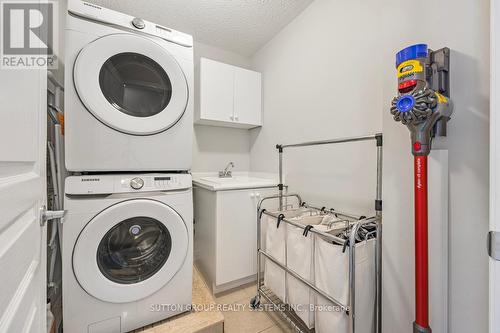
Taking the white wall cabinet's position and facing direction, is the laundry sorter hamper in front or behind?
in front

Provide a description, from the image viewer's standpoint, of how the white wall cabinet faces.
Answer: facing the viewer and to the right of the viewer

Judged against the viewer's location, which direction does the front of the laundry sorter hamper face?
facing the viewer and to the left of the viewer

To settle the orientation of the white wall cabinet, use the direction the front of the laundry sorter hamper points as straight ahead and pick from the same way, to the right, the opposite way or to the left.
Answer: to the left

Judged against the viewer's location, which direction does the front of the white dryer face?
facing the viewer

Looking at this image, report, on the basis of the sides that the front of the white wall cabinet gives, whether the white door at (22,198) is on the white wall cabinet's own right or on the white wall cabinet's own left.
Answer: on the white wall cabinet's own right

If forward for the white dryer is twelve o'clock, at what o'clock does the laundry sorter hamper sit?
The laundry sorter hamper is roughly at 10 o'clock from the white dryer.

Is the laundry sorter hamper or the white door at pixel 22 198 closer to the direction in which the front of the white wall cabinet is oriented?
the laundry sorter hamper

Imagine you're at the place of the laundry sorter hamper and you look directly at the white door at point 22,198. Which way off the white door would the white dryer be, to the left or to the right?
right

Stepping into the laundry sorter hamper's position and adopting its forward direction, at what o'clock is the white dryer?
The white dryer is roughly at 1 o'clock from the laundry sorter hamper.

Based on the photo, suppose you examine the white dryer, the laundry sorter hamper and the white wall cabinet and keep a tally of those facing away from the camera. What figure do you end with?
0
